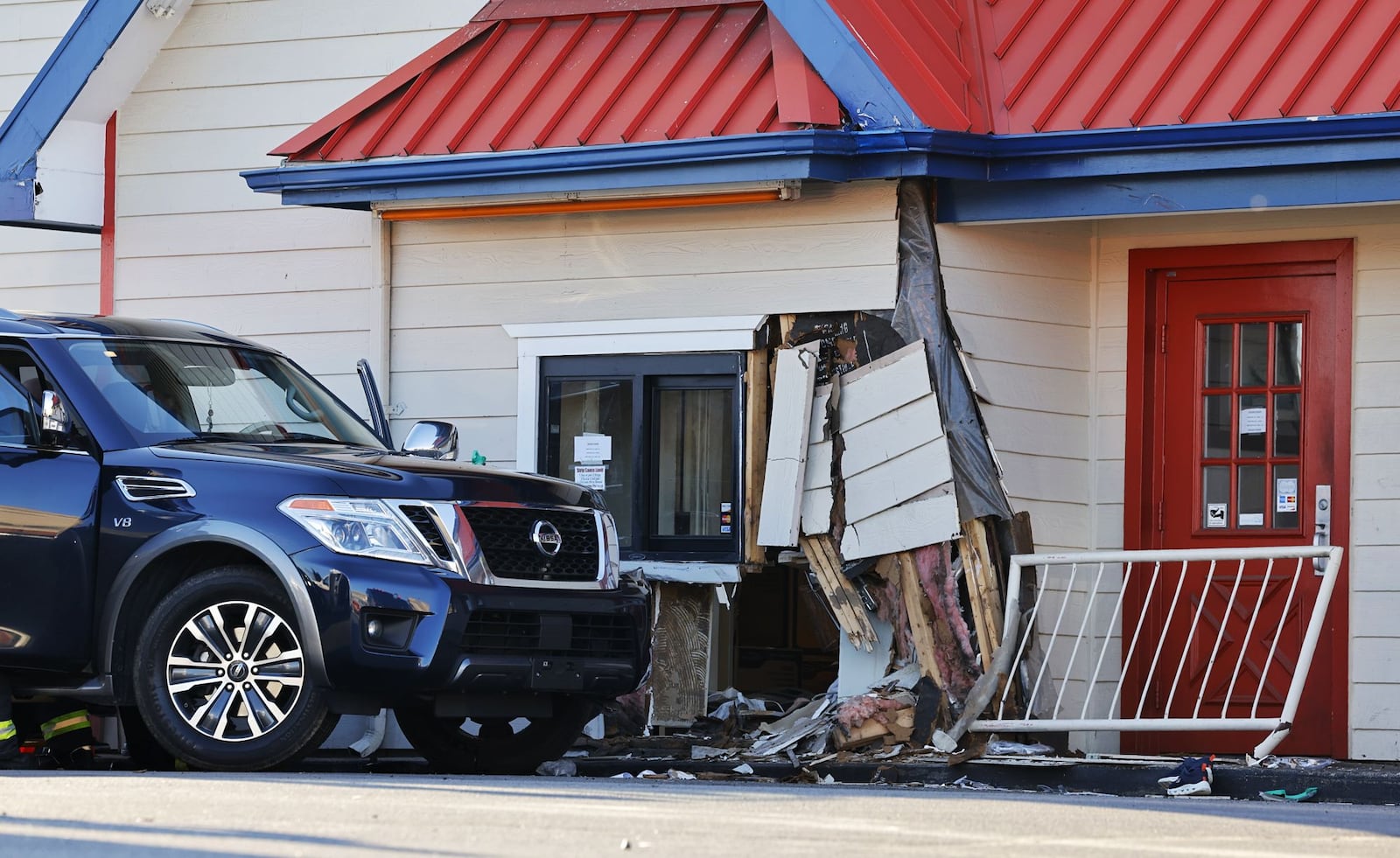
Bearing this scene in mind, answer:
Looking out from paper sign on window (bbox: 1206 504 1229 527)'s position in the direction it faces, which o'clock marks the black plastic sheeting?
The black plastic sheeting is roughly at 2 o'clock from the paper sign on window.

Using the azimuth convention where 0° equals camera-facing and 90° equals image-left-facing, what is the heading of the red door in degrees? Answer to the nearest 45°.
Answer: approximately 0°

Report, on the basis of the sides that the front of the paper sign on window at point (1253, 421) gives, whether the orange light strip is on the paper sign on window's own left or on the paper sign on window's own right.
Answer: on the paper sign on window's own right

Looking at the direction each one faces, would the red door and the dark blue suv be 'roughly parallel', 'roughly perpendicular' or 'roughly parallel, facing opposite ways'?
roughly perpendicular

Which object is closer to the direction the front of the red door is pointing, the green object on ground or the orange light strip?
the green object on ground

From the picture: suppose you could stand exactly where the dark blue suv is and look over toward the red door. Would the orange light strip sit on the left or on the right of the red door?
left

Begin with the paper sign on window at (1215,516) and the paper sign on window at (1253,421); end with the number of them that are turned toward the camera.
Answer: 2

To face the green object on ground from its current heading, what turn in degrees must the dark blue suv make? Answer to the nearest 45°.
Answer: approximately 45° to its left

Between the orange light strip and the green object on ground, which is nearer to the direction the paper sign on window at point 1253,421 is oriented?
the green object on ground

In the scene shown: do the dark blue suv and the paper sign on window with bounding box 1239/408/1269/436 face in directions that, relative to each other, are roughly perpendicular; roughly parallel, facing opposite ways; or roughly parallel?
roughly perpendicular
